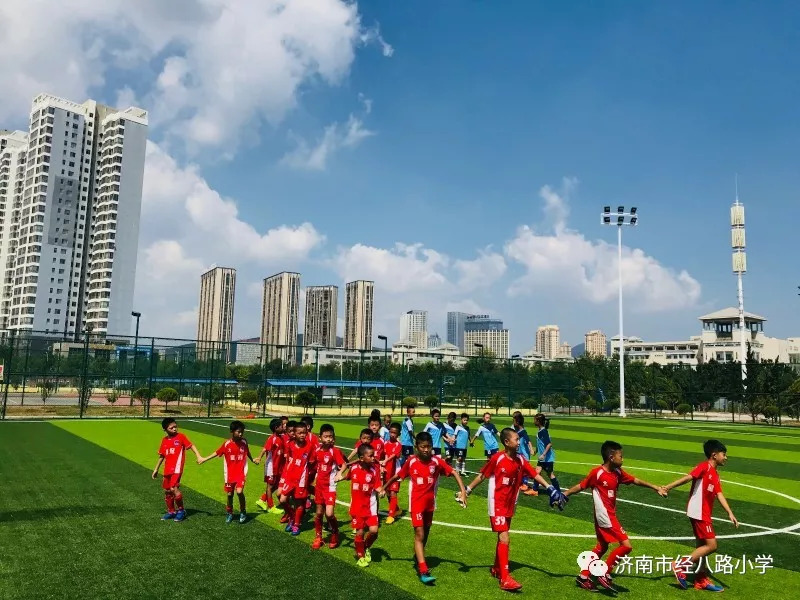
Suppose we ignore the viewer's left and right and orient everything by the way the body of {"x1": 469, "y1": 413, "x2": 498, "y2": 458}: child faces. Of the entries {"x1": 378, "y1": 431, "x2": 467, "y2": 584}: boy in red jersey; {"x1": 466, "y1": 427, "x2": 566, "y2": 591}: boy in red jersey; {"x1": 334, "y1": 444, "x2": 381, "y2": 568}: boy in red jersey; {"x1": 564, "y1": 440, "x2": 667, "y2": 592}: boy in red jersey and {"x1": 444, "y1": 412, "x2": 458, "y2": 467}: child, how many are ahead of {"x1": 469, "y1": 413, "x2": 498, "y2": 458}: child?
4

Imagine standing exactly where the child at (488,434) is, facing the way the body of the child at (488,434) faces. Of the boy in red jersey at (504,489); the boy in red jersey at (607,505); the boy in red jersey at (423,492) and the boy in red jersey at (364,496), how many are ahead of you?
4

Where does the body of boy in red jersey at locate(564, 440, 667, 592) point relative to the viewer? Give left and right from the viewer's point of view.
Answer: facing the viewer and to the right of the viewer

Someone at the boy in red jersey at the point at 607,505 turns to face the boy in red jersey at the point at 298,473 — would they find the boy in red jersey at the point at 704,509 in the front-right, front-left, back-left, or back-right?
back-right

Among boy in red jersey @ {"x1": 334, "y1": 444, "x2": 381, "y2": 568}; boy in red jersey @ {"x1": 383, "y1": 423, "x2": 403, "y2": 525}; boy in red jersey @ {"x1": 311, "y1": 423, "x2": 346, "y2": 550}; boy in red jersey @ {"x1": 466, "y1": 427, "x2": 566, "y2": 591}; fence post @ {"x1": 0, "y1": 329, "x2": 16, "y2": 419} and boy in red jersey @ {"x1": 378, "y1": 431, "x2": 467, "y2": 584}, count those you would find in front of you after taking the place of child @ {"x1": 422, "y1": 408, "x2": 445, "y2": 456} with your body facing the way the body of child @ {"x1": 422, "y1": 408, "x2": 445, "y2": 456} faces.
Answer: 5

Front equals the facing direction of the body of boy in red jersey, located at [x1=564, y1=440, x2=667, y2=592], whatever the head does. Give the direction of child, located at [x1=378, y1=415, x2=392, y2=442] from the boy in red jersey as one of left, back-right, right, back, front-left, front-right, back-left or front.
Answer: back

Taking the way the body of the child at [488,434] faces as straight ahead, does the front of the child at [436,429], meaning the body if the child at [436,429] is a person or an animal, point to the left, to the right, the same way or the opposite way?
the same way

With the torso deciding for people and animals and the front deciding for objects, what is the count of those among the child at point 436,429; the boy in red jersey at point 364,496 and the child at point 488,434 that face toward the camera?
3

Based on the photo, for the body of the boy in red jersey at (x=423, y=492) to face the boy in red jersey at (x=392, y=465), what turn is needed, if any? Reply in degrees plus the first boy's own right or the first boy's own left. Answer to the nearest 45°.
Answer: approximately 180°

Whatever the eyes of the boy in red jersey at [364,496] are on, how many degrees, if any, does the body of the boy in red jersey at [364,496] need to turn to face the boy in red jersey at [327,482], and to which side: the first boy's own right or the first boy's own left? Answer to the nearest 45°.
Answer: approximately 135° to the first boy's own right

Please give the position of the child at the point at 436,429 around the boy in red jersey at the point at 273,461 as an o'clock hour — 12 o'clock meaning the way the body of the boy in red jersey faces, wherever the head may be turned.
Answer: The child is roughly at 9 o'clock from the boy in red jersey.

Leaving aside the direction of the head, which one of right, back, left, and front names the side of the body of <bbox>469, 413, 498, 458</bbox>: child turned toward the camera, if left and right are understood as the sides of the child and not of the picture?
front

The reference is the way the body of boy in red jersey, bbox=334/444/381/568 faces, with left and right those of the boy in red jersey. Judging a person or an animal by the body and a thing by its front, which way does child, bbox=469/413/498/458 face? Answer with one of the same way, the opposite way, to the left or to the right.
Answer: the same way

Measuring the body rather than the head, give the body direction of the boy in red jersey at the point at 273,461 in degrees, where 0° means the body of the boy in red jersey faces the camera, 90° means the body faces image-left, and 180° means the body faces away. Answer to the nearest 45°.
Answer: approximately 315°

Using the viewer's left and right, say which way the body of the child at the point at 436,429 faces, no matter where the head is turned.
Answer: facing the viewer

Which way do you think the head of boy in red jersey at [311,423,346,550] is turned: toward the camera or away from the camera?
toward the camera

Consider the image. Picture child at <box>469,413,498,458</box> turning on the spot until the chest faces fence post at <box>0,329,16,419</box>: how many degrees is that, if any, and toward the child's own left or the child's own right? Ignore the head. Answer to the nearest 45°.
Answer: approximately 135° to the child's own right
